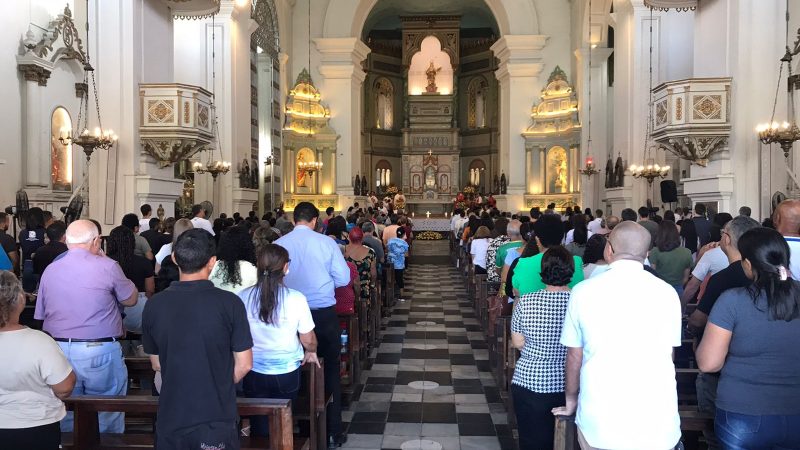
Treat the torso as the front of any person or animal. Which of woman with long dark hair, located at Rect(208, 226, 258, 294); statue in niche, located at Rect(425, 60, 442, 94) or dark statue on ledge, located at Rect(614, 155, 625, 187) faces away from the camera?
the woman with long dark hair

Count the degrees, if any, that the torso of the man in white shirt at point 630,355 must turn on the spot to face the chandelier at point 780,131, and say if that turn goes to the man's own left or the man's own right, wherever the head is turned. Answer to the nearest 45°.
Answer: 0° — they already face it

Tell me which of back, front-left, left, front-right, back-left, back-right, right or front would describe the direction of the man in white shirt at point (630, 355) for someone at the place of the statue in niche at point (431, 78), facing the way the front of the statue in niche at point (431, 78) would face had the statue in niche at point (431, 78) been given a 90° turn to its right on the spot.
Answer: left

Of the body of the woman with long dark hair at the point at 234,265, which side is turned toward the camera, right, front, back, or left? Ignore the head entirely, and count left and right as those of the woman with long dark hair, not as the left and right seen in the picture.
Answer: back

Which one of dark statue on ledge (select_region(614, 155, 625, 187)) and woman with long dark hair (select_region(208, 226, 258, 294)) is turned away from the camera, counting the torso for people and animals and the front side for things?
the woman with long dark hair

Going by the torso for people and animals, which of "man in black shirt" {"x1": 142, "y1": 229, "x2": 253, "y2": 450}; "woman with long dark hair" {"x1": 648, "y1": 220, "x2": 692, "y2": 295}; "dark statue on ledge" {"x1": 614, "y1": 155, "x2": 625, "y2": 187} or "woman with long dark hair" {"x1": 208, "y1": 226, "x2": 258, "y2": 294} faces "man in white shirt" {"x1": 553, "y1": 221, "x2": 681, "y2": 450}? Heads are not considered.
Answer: the dark statue on ledge

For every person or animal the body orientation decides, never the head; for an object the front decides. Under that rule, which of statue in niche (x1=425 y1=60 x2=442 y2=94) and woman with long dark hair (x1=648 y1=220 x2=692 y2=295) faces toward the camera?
the statue in niche

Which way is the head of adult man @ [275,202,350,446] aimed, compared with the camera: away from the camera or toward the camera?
away from the camera

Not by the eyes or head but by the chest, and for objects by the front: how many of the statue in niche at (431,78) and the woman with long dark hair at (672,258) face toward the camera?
1

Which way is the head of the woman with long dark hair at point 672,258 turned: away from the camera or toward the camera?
away from the camera

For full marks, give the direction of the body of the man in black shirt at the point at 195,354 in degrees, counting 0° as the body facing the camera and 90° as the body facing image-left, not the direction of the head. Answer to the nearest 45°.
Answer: approximately 180°

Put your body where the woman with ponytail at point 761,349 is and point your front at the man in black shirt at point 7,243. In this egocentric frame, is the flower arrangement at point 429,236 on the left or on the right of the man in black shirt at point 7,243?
right

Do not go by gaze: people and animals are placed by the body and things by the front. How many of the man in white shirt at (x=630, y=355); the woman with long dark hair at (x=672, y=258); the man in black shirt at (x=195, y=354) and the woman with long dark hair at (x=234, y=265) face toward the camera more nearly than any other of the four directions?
0

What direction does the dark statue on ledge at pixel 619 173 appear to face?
toward the camera

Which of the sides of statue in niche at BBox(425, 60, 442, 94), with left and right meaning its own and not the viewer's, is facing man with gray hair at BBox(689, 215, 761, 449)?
front

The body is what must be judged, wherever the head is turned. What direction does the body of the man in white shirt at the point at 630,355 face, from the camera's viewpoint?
away from the camera

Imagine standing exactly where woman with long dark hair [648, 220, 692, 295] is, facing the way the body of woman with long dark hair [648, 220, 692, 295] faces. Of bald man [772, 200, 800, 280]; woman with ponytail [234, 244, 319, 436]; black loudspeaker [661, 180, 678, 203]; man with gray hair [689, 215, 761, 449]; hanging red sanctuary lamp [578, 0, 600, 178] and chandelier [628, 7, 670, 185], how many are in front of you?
3

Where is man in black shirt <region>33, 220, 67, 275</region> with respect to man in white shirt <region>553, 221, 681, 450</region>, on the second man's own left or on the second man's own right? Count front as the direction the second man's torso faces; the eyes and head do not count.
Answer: on the second man's own left

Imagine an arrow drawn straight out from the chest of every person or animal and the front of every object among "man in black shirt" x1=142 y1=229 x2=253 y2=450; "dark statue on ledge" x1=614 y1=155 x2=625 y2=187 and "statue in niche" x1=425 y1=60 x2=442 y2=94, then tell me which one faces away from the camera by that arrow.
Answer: the man in black shirt

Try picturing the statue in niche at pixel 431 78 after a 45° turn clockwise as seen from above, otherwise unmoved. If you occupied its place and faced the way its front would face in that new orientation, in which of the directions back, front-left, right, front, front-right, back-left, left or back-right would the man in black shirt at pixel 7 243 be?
front-left

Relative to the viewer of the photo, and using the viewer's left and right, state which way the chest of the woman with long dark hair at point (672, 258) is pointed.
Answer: facing away from the viewer
